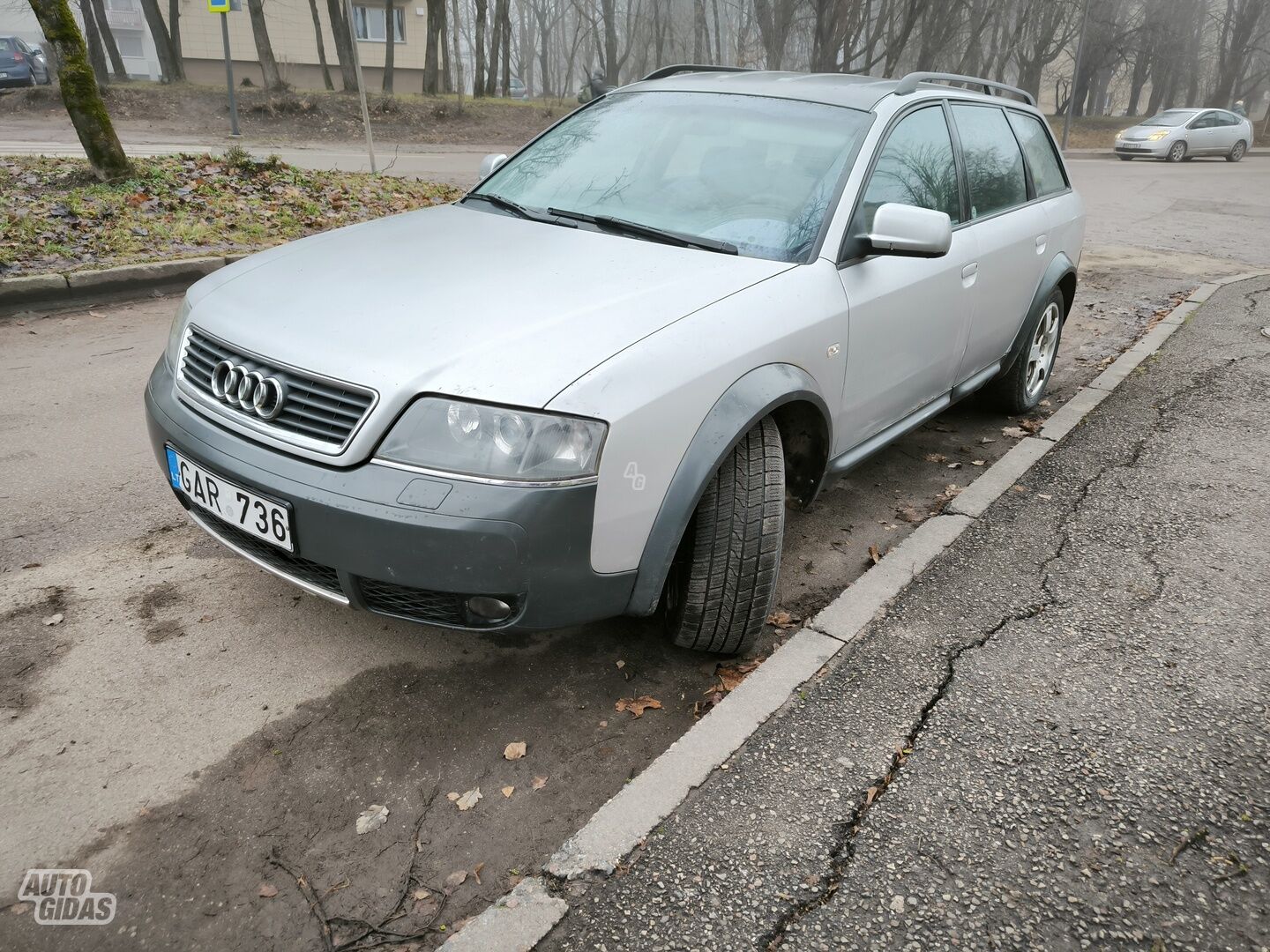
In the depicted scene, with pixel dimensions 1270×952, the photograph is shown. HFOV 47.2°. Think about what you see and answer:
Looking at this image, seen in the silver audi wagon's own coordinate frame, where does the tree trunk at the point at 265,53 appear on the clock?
The tree trunk is roughly at 4 o'clock from the silver audi wagon.

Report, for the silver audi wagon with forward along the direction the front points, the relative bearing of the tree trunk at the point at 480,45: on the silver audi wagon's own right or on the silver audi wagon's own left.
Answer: on the silver audi wagon's own right

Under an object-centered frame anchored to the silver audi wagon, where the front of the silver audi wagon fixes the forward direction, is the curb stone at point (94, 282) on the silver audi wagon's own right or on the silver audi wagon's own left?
on the silver audi wagon's own right

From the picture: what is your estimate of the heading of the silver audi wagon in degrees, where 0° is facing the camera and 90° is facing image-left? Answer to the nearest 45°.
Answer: approximately 45°

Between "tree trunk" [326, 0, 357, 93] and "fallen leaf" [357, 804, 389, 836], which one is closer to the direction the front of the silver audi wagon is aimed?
the fallen leaf

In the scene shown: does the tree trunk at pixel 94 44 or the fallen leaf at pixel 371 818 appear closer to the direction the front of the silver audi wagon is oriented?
the fallen leaf

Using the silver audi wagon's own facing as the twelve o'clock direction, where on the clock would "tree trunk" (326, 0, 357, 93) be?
The tree trunk is roughly at 4 o'clock from the silver audi wagon.

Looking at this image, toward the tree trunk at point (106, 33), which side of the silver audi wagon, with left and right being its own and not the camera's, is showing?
right

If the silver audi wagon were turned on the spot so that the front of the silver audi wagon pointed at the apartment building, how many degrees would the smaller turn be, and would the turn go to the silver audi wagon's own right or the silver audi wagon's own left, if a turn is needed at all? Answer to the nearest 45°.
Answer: approximately 135° to the silver audi wagon's own right

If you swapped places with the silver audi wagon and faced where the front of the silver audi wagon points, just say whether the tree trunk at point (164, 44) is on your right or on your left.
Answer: on your right

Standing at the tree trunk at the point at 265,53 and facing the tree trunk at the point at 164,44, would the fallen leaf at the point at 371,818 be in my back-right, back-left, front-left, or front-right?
back-left
